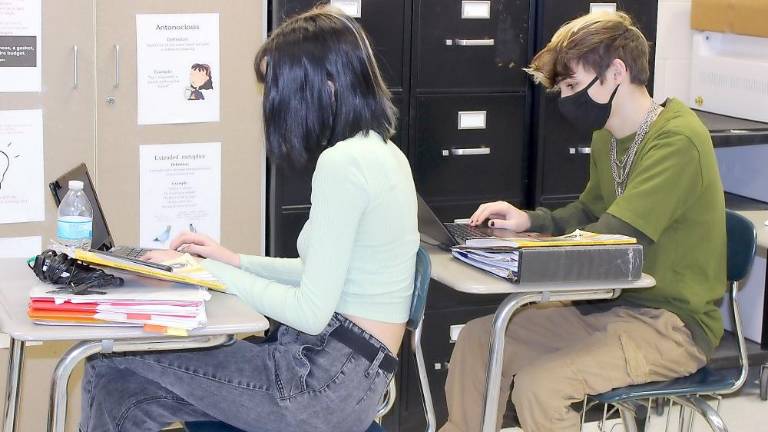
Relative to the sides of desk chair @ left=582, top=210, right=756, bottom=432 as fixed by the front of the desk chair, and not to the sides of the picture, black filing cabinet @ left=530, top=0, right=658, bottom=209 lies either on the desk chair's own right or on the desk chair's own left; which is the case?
on the desk chair's own right

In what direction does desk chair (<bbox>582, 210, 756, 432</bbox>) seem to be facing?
to the viewer's left

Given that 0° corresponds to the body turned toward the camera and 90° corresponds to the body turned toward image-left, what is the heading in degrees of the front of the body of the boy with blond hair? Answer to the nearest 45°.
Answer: approximately 90°

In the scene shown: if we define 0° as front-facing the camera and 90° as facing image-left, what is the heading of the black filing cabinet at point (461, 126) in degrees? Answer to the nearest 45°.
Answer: approximately 0°

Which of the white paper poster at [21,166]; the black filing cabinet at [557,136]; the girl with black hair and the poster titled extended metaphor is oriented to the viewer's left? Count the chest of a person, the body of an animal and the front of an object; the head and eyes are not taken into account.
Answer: the girl with black hair

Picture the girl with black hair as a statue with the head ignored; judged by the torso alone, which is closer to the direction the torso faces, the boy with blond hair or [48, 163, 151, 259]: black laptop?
the black laptop

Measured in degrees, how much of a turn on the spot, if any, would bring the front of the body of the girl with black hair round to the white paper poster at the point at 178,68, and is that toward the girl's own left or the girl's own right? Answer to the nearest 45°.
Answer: approximately 90° to the girl's own right

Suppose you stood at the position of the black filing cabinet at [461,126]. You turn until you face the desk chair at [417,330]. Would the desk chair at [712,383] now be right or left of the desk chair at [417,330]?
left
